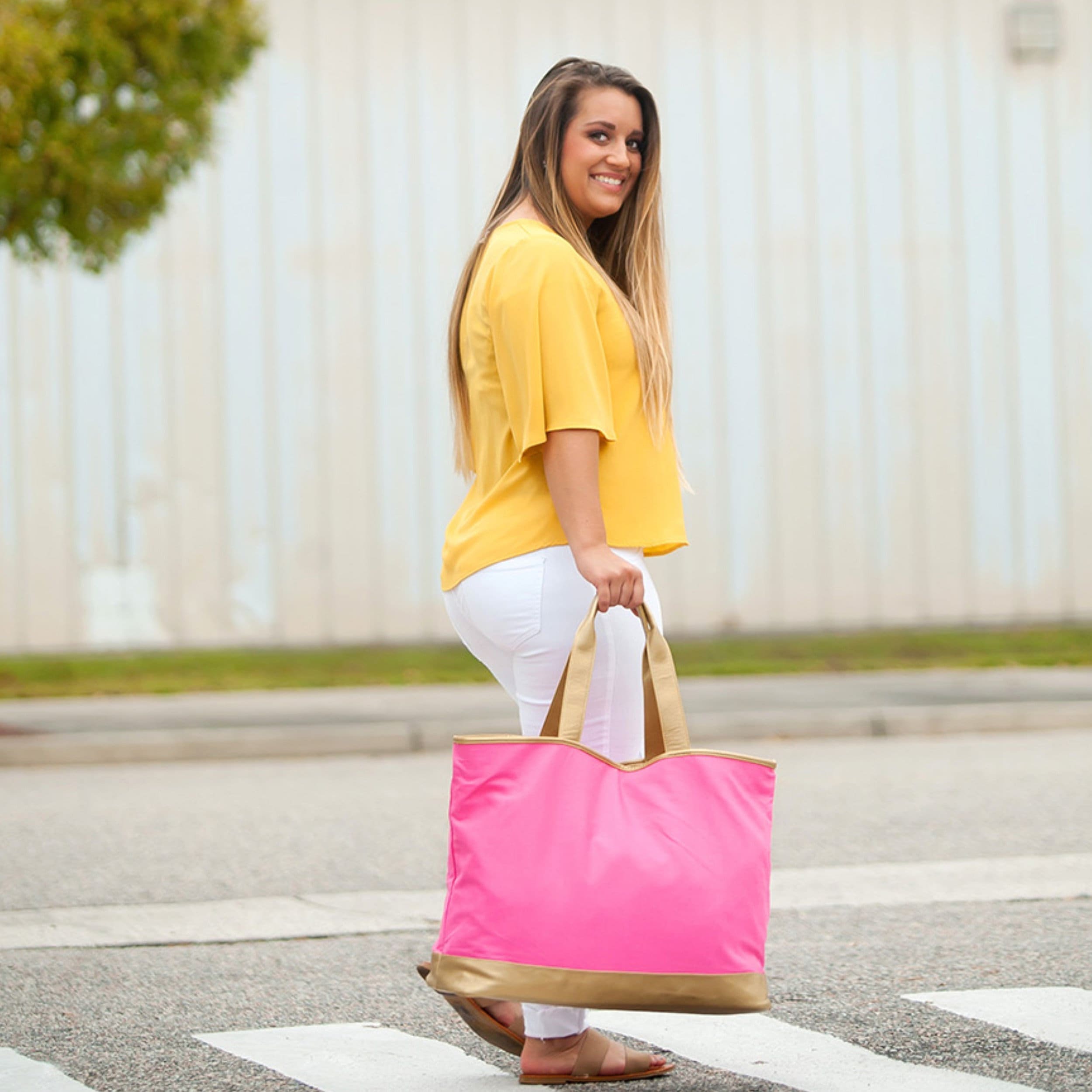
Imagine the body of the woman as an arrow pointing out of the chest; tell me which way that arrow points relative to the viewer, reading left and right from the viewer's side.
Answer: facing to the right of the viewer

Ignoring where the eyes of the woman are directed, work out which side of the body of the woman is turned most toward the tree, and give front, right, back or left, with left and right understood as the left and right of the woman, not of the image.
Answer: left
